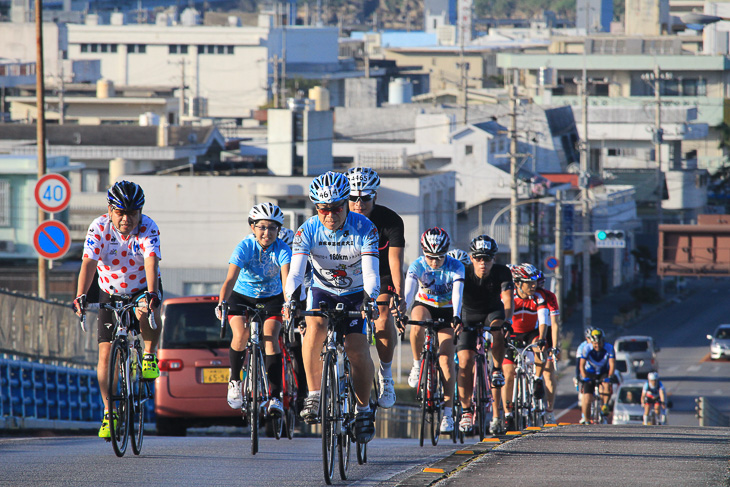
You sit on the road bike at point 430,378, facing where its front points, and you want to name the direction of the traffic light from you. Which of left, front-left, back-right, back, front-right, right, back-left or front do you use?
back

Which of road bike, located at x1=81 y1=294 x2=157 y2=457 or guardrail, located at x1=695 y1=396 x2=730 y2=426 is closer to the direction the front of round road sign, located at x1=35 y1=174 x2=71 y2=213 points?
the road bike

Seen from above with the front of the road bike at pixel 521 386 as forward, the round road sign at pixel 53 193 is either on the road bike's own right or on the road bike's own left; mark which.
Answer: on the road bike's own right

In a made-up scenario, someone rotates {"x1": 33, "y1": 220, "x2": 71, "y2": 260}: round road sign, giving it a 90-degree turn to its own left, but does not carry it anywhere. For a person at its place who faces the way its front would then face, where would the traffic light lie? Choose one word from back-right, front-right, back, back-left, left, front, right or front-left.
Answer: front-left
